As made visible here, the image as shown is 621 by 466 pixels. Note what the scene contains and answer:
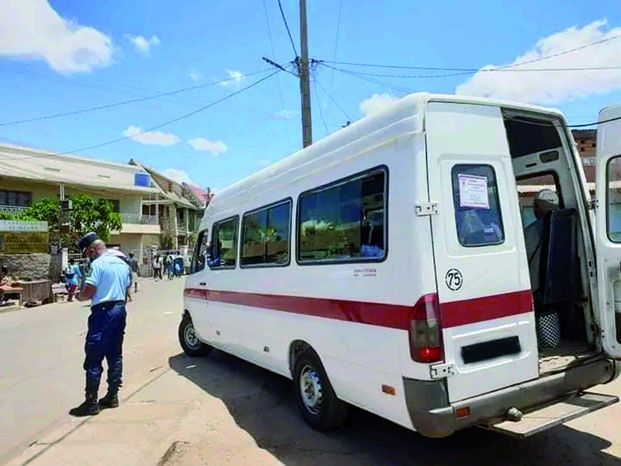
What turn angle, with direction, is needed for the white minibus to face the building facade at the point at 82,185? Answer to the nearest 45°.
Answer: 0° — it already faces it

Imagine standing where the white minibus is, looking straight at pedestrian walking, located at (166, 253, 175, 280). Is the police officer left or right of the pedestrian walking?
left

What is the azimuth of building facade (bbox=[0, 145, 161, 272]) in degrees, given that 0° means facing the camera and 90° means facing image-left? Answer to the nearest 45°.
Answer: approximately 315°

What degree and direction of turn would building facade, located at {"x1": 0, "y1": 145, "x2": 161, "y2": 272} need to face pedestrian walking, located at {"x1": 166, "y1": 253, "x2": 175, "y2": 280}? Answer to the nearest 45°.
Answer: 0° — it already faces them

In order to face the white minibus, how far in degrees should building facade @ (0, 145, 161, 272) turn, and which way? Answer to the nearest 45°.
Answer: approximately 45° to its right

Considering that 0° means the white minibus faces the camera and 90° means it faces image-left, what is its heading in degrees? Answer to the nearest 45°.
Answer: approximately 135°

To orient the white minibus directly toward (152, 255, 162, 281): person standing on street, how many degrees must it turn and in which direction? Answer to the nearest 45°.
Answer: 0° — it already faces them

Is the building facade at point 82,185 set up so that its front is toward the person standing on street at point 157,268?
no
